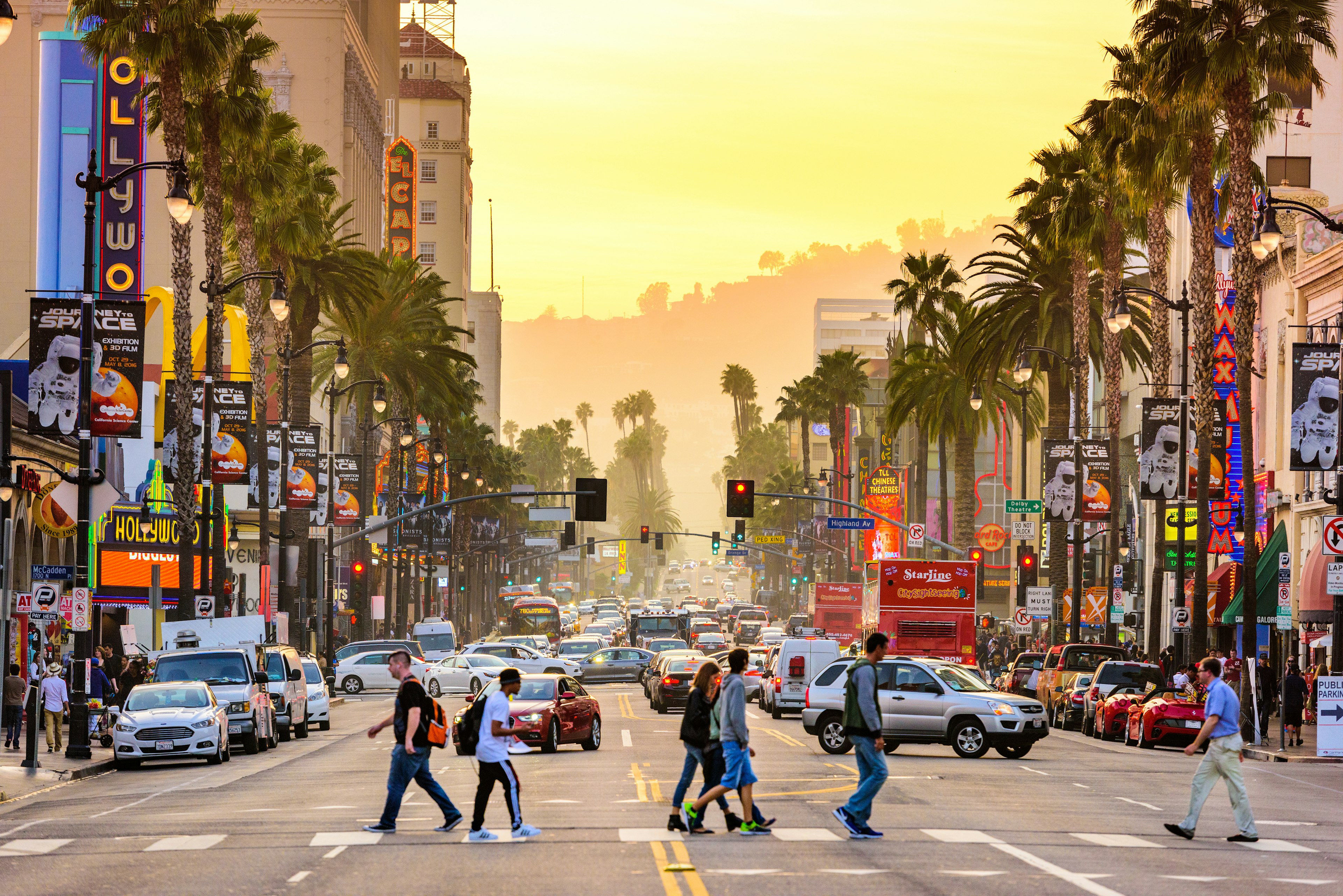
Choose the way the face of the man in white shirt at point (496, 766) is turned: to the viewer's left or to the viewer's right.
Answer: to the viewer's right

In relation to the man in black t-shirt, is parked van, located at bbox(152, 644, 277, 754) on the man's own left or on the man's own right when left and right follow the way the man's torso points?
on the man's own right

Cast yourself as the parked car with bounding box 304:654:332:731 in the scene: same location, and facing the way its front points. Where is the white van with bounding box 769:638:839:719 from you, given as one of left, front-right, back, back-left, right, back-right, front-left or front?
left

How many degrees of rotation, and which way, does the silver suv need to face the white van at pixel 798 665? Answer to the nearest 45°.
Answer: approximately 135° to its left

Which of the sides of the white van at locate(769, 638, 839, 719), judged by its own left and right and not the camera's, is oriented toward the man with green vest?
back

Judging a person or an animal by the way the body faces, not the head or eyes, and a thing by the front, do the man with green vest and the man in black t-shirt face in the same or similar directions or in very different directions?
very different directions

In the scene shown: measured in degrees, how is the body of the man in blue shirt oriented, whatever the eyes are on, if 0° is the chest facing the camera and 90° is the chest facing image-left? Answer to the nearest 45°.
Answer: approximately 90°

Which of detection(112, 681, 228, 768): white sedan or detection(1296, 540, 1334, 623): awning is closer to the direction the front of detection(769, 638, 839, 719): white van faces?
the awning

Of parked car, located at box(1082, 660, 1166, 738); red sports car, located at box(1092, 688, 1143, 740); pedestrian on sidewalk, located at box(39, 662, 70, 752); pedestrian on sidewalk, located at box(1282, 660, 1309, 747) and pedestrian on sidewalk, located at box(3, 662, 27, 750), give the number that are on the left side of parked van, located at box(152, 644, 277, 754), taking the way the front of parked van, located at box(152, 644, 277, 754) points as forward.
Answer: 3

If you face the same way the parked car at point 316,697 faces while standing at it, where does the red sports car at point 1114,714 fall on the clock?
The red sports car is roughly at 10 o'clock from the parked car.

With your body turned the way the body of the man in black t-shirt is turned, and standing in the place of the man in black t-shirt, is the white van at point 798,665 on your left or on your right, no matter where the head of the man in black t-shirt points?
on your right

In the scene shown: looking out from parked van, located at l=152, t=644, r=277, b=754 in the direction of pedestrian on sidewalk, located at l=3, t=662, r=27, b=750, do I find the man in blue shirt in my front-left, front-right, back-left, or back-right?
back-left

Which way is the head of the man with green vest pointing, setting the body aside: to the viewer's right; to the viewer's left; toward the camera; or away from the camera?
to the viewer's right

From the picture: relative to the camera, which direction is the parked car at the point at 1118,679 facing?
away from the camera

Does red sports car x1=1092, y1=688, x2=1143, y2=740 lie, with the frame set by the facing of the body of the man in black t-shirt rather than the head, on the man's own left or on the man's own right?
on the man's own right
